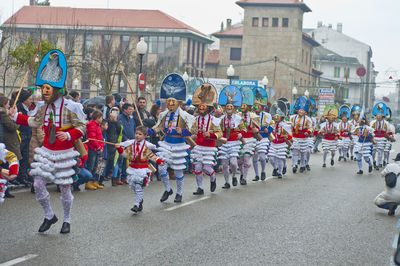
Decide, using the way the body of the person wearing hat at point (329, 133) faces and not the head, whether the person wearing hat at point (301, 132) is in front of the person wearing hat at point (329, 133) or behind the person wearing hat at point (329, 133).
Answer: in front

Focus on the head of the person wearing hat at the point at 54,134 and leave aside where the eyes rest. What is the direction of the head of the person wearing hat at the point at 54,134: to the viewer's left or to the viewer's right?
to the viewer's left

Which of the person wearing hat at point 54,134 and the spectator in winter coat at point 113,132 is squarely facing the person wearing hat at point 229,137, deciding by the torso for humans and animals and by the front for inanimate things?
the spectator in winter coat

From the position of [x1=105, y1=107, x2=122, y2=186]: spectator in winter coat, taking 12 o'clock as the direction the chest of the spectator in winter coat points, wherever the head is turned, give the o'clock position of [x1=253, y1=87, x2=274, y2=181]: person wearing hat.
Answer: The person wearing hat is roughly at 9 o'clock from the spectator in winter coat.

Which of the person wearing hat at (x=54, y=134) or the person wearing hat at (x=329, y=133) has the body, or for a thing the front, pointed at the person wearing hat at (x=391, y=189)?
the person wearing hat at (x=329, y=133)

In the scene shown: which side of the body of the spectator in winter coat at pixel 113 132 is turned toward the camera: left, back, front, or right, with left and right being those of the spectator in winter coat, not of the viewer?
front

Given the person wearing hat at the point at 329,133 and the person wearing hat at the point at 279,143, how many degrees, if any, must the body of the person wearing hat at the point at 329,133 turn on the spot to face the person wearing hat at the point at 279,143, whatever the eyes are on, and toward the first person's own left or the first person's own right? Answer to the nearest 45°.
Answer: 0° — they already face them

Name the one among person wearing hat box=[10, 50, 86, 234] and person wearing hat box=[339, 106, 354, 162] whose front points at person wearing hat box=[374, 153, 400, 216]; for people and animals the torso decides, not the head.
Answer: person wearing hat box=[339, 106, 354, 162]

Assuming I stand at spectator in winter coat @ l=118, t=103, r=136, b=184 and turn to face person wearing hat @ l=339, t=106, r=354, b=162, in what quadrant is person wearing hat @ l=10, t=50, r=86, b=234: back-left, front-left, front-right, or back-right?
back-right

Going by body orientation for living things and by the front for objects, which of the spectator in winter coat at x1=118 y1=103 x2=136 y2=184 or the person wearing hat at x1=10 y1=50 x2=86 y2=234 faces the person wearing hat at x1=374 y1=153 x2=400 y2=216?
the spectator in winter coat
